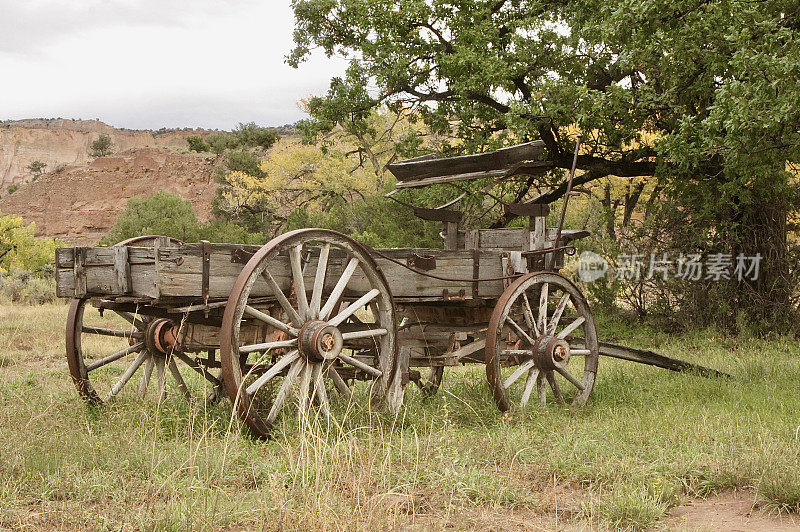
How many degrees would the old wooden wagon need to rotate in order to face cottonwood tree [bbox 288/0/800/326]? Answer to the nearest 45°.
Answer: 0° — it already faces it

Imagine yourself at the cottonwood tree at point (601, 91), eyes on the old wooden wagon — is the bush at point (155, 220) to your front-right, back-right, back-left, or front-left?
back-right

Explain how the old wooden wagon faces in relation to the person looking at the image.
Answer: facing away from the viewer and to the right of the viewer

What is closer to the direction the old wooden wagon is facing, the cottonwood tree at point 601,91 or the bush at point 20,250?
the cottonwood tree
